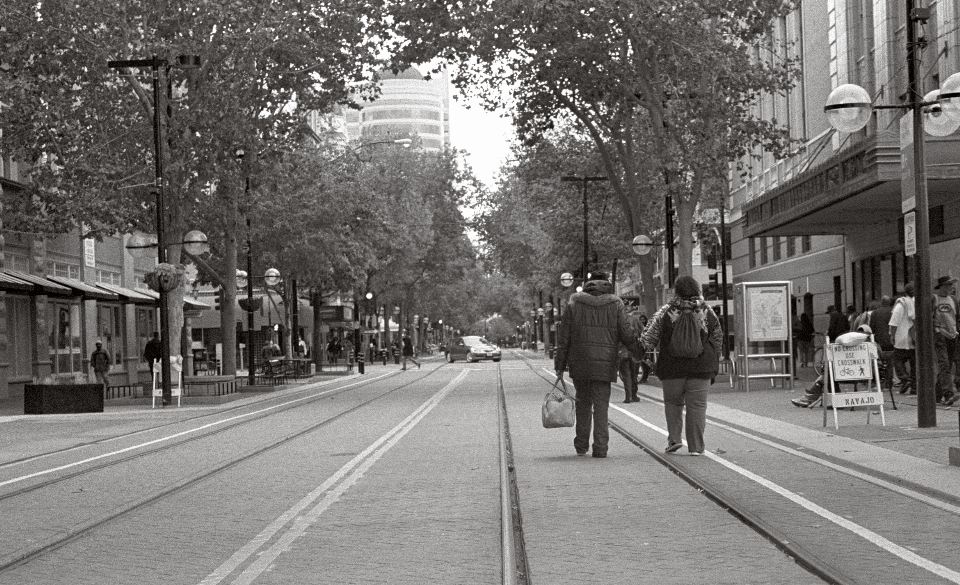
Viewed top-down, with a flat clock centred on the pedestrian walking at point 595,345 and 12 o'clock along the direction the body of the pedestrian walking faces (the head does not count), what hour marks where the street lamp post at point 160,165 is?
The street lamp post is roughly at 11 o'clock from the pedestrian walking.

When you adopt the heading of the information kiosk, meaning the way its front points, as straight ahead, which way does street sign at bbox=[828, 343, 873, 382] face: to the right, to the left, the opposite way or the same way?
the same way

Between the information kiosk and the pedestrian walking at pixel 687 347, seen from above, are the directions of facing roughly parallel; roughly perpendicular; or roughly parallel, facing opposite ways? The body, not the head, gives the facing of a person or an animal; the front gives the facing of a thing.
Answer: roughly parallel, facing opposite ways

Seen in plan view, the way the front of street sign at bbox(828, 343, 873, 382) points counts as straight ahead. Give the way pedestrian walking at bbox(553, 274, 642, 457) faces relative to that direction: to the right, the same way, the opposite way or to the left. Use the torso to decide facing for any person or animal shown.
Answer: the opposite way

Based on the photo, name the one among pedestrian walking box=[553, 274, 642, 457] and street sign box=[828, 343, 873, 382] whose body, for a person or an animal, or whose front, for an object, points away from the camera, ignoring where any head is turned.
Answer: the pedestrian walking

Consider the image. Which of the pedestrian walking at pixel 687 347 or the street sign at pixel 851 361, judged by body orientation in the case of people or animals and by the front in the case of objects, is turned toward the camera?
the street sign

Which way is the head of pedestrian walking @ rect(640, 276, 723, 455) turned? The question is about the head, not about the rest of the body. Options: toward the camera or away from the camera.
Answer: away from the camera

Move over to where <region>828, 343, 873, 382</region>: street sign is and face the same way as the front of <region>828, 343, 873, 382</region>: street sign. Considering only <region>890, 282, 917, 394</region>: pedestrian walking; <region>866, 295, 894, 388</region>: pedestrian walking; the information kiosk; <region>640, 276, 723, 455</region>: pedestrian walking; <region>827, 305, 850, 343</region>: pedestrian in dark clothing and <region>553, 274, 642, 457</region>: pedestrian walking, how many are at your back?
4

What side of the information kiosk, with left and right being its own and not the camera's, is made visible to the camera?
front

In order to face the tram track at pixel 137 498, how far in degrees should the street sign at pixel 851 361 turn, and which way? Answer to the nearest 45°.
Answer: approximately 45° to its right

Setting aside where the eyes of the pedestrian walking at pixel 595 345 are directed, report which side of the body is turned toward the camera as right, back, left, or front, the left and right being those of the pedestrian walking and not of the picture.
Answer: back

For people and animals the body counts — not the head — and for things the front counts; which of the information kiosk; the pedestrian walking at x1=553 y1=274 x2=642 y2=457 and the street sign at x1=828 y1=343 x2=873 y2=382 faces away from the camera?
the pedestrian walking

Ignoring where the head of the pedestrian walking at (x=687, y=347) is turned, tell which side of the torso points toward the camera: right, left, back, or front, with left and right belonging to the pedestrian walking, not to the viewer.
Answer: back

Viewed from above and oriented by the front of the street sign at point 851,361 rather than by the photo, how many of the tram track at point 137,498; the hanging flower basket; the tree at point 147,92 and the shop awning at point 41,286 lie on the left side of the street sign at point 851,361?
0

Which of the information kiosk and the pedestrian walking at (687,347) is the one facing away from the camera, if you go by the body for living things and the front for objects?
the pedestrian walking

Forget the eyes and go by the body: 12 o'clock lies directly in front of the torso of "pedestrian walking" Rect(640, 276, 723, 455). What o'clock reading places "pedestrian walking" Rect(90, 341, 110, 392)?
"pedestrian walking" Rect(90, 341, 110, 392) is roughly at 11 o'clock from "pedestrian walking" Rect(640, 276, 723, 455).

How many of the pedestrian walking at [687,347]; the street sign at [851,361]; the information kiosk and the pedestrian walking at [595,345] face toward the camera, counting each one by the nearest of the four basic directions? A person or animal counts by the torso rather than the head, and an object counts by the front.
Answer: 2

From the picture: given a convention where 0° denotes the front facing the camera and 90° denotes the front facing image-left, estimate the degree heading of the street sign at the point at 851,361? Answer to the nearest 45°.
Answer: approximately 0°
